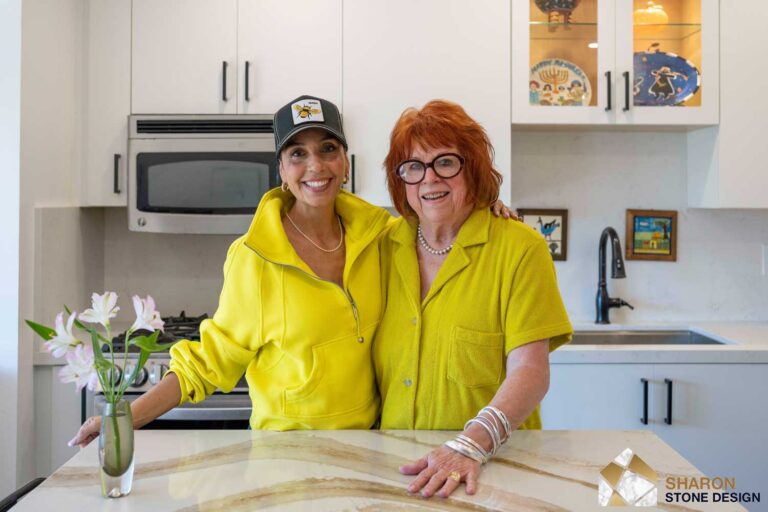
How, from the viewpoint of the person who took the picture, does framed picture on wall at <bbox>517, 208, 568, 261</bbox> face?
facing the viewer

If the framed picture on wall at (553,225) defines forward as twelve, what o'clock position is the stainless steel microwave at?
The stainless steel microwave is roughly at 2 o'clock from the framed picture on wall.

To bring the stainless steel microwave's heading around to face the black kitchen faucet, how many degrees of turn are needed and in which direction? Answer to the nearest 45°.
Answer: approximately 90° to its left

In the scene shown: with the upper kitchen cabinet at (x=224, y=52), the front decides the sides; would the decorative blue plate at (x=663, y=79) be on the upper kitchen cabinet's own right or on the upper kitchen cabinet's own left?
on the upper kitchen cabinet's own left

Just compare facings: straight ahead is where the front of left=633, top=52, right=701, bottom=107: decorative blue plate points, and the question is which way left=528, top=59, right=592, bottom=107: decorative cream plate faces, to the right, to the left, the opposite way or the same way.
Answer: the same way

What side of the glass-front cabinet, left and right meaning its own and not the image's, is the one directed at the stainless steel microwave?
right

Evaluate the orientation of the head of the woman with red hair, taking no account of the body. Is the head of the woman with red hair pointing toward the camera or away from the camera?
toward the camera

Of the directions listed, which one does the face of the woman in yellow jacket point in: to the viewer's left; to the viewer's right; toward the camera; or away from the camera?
toward the camera

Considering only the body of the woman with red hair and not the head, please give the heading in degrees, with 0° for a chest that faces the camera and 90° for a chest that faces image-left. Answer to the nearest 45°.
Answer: approximately 45°

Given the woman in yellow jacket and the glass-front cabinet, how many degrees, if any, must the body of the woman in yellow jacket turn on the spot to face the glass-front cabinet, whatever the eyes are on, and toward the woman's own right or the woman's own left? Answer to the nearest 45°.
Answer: approximately 90° to the woman's own left

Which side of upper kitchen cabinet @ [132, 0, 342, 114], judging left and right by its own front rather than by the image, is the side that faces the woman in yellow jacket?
front

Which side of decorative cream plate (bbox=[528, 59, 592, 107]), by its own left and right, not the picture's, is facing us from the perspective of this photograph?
front

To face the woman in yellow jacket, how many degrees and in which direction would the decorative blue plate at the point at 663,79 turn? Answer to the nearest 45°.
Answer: approximately 45° to its right

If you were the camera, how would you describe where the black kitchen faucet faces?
facing the viewer and to the right of the viewer

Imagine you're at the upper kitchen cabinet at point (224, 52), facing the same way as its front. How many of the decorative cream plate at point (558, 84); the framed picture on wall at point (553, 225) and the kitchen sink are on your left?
3
